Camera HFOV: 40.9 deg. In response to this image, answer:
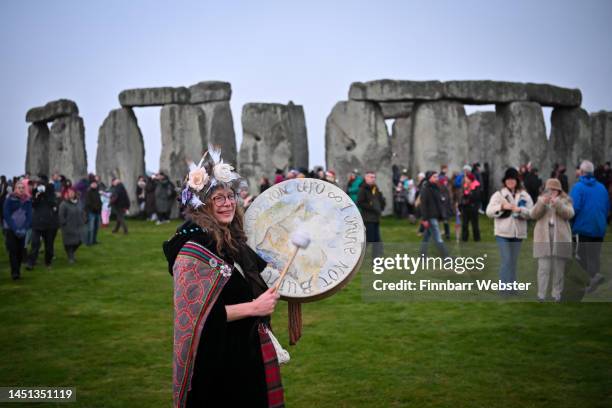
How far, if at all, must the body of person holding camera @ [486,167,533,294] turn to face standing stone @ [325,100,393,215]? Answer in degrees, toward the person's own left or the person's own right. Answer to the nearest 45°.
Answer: approximately 180°

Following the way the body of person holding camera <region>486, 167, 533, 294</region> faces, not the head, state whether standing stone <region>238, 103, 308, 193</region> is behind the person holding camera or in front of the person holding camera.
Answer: behind

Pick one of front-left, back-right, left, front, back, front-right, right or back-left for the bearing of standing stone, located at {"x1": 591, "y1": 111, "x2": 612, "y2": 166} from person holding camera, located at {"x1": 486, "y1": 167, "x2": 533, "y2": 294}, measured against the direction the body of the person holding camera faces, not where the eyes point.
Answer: back

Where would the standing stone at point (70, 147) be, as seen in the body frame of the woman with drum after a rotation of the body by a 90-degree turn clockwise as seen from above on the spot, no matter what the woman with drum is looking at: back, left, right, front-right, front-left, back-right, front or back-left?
back-right

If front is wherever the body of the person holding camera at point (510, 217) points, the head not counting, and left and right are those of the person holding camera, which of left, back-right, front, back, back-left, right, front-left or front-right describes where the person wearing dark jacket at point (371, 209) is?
back-right

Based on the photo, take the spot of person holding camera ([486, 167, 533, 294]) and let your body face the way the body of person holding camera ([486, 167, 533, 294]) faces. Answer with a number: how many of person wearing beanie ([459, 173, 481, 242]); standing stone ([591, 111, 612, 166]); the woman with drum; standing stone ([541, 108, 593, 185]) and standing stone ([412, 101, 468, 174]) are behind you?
4

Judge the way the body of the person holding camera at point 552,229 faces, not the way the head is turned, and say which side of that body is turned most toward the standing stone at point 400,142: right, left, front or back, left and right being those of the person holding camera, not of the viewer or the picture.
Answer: back

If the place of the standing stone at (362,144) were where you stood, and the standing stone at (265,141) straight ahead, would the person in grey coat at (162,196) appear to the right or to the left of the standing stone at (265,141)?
left

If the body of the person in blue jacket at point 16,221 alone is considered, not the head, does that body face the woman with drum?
yes
